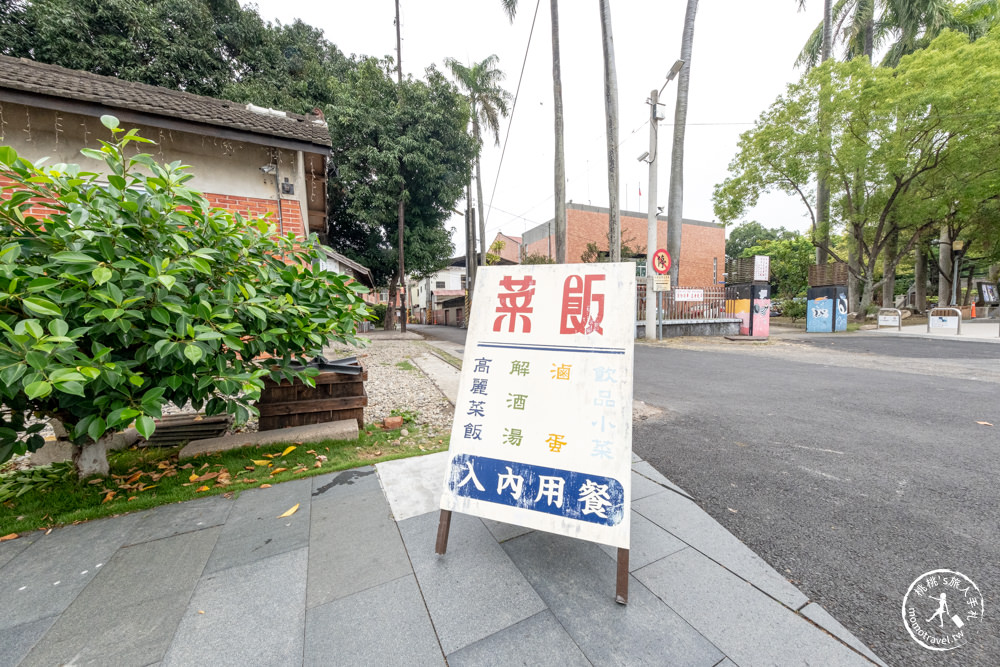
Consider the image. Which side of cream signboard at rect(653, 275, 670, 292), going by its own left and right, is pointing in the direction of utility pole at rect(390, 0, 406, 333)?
right

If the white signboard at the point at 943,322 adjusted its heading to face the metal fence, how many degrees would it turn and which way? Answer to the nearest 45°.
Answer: approximately 45° to its right

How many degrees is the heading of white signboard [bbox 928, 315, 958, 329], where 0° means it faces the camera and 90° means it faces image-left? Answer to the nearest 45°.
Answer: approximately 0°

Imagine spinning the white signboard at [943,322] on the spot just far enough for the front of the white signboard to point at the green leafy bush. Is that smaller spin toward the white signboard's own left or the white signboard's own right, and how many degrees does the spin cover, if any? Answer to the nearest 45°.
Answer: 0° — it already faces it

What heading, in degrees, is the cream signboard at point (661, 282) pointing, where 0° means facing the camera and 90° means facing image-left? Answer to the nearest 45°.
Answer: approximately 0°

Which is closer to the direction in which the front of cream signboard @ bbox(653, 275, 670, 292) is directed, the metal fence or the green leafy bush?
the green leafy bush

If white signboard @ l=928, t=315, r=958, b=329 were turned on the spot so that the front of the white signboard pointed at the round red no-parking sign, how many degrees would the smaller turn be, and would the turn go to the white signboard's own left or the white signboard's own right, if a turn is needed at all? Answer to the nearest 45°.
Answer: approximately 45° to the white signboard's own right

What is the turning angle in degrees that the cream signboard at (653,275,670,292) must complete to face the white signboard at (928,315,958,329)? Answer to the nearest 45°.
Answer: approximately 135° to its left
